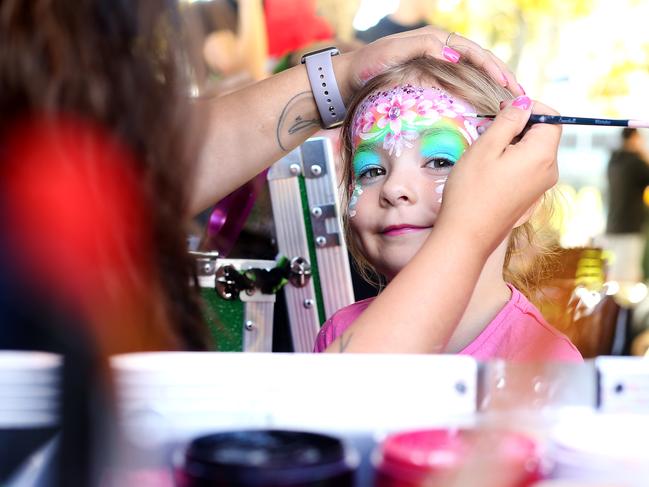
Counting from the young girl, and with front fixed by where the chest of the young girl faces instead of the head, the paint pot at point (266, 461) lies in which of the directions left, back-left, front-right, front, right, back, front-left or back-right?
front

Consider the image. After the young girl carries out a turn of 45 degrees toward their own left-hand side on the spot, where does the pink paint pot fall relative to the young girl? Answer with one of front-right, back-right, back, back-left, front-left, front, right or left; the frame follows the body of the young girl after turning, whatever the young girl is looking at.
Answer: front-right

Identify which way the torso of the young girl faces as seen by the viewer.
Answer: toward the camera

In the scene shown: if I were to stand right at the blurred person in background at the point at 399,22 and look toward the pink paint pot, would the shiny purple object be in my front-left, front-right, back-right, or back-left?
front-right

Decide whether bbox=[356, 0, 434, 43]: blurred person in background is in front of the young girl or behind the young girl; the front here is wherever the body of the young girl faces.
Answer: behind

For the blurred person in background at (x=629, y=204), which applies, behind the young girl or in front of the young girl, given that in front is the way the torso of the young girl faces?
behind
